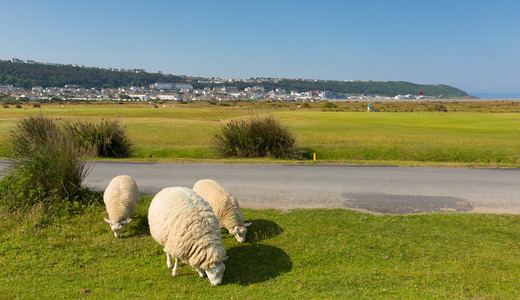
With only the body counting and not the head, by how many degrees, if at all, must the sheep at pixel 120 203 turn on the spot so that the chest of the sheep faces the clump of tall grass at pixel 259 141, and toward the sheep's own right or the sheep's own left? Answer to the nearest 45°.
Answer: approximately 135° to the sheep's own left

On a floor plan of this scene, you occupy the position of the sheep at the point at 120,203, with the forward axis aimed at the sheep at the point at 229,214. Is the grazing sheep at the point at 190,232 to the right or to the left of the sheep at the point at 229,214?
right

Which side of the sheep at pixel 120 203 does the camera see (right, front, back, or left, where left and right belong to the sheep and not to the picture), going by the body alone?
front

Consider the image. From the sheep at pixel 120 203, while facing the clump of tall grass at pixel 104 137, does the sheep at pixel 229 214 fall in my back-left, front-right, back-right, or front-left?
back-right

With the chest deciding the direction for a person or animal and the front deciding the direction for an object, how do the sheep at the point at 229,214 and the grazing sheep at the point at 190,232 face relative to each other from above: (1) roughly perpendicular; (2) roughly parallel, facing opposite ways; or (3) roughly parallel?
roughly parallel

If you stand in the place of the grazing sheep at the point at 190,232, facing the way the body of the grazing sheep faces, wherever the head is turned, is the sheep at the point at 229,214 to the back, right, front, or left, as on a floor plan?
left

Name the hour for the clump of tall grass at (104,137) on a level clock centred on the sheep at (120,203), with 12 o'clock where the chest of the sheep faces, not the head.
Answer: The clump of tall grass is roughly at 6 o'clock from the sheep.

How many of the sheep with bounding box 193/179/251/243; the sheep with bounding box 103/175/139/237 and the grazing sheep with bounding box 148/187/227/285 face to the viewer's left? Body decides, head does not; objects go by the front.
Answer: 0

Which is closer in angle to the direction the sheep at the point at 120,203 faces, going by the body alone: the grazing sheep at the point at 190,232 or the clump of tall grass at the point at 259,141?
the grazing sheep

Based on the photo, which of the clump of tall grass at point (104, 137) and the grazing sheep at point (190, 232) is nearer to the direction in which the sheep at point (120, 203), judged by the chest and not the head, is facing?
the grazing sheep

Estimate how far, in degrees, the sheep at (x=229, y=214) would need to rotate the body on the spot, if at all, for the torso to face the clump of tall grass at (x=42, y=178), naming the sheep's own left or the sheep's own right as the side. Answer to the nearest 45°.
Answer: approximately 180°

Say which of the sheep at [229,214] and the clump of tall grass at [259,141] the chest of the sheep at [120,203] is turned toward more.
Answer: the sheep

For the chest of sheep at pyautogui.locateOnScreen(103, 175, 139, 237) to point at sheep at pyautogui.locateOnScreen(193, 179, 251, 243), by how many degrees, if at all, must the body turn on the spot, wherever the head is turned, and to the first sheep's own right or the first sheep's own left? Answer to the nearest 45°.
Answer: approximately 45° to the first sheep's own left

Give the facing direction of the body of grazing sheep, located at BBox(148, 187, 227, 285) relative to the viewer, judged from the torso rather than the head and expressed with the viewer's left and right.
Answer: facing the viewer and to the right of the viewer

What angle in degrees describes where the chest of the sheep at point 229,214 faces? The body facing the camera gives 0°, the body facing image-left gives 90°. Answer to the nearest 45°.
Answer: approximately 315°
